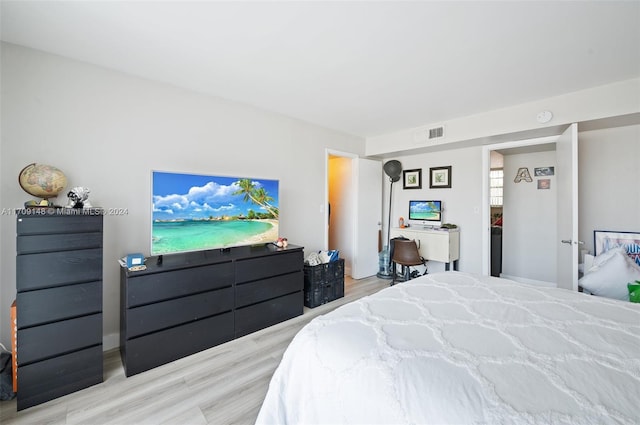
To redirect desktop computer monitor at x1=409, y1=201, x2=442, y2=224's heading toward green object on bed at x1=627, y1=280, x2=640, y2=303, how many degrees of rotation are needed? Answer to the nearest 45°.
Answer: approximately 45° to its left

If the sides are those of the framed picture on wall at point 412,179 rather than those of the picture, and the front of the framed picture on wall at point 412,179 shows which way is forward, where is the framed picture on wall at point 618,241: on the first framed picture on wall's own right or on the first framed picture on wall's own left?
on the first framed picture on wall's own left

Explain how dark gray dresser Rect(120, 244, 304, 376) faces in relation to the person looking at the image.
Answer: facing the viewer and to the right of the viewer

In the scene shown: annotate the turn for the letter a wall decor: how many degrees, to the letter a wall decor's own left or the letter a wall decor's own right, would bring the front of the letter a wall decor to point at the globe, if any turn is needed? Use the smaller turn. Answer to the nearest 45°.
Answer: approximately 45° to the letter a wall decor's own right

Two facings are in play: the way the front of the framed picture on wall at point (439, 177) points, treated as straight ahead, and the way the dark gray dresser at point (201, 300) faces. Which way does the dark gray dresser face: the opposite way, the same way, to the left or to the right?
to the left

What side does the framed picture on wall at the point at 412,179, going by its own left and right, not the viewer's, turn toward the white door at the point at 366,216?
right

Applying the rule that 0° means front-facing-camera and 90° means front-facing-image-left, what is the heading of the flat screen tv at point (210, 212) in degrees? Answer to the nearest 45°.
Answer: approximately 315°

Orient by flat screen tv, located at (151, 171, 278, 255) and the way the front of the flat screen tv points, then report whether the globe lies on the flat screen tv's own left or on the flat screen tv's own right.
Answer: on the flat screen tv's own right

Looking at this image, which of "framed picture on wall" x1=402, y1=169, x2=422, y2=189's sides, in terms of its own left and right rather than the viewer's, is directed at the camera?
front

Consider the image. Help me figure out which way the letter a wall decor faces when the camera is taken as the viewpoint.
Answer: facing the viewer

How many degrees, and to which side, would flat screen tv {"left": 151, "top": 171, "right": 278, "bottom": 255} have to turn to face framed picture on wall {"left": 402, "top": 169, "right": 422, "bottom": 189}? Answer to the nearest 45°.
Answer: approximately 45° to its left

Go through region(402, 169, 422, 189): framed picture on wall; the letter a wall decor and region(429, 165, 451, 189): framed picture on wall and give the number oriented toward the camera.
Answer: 3

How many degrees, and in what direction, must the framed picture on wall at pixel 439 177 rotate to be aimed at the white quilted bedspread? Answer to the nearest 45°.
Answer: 0° — it already faces it
